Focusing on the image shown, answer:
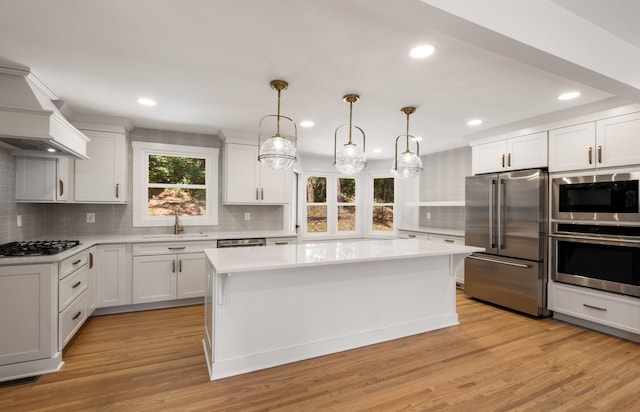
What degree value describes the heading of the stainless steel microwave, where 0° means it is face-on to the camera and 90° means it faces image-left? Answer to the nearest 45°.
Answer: approximately 45°

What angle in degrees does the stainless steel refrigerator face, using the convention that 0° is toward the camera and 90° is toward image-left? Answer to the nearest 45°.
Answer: approximately 45°

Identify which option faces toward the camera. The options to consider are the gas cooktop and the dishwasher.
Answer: the dishwasher

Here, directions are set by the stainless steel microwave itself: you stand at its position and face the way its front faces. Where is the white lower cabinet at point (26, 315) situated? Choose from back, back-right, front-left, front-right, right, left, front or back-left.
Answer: front

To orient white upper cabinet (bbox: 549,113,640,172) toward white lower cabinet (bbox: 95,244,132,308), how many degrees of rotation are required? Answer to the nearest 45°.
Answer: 0° — it already faces it

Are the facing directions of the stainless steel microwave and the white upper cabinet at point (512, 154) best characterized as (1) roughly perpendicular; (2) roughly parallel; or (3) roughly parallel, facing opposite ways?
roughly parallel

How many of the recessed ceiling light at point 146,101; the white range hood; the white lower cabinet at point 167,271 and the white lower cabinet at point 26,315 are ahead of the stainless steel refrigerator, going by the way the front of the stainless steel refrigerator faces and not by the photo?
4

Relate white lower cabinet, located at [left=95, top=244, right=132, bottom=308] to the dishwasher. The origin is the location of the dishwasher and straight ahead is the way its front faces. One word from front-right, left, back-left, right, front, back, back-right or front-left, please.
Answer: right

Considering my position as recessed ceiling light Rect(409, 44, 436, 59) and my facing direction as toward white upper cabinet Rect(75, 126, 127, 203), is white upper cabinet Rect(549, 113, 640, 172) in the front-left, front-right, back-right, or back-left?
back-right

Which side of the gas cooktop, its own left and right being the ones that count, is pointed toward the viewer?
right

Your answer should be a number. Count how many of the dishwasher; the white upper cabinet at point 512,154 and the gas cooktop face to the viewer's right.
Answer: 1

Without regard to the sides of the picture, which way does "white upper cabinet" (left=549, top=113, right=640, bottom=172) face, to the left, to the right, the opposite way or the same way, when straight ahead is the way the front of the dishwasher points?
to the right

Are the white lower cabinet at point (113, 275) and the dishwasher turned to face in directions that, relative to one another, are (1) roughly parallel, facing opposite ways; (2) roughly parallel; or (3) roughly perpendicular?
roughly parallel

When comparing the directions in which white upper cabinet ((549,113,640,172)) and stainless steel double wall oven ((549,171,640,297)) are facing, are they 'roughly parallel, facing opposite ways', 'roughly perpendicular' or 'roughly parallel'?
roughly parallel

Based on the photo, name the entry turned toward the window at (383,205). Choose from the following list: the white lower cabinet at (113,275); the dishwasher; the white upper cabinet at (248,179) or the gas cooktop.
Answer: the gas cooktop

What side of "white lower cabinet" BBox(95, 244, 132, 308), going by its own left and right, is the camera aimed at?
front

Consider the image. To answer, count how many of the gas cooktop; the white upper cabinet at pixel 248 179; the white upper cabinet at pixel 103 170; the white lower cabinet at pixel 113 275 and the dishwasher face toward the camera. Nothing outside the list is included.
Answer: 4

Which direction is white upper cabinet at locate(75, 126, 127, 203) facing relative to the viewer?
toward the camera

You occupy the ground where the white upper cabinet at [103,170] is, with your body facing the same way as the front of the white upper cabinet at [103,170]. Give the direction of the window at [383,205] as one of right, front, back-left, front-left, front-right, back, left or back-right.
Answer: left

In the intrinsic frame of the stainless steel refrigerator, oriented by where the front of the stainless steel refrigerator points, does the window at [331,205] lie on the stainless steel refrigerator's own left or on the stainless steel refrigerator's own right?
on the stainless steel refrigerator's own right

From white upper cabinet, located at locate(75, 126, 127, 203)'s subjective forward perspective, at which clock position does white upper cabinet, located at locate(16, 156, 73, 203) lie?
white upper cabinet, located at locate(16, 156, 73, 203) is roughly at 2 o'clock from white upper cabinet, located at locate(75, 126, 127, 203).
